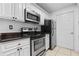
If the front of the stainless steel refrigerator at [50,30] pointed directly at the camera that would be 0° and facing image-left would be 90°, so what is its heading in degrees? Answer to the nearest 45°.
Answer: approximately 315°

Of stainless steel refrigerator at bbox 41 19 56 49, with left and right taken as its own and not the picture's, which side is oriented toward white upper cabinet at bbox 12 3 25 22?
right

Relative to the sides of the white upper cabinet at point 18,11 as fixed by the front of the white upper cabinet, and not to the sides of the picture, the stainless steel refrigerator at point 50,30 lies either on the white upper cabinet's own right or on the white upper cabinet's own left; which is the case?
on the white upper cabinet's own left

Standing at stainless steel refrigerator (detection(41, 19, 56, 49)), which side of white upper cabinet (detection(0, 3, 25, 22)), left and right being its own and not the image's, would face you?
left

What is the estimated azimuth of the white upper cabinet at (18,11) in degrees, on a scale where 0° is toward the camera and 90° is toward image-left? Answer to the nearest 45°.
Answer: approximately 315°
